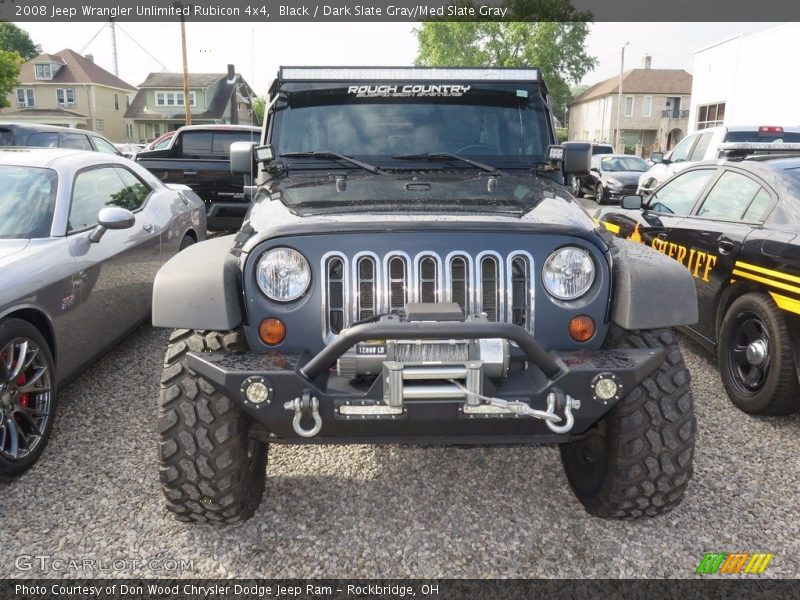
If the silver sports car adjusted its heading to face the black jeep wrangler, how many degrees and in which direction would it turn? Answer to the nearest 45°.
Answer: approximately 90° to its left

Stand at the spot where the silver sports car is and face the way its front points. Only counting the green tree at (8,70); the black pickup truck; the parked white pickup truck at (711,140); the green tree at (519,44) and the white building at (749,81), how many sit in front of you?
0

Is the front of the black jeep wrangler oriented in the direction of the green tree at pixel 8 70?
no

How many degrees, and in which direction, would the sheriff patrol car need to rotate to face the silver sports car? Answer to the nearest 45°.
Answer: approximately 90° to its left

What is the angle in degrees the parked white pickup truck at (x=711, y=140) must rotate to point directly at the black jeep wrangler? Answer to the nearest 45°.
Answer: approximately 135° to its left

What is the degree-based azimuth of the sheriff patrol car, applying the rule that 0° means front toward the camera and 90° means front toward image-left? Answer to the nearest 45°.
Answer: approximately 135°

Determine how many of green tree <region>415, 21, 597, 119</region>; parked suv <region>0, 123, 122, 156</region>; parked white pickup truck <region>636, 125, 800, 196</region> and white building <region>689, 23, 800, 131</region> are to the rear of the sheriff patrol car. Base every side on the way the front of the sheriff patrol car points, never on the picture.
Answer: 0

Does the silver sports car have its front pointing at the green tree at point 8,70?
no

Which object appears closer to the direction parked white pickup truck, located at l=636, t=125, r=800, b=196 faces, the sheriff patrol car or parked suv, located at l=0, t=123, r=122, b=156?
the parked suv

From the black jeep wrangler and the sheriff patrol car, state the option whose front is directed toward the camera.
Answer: the black jeep wrangler

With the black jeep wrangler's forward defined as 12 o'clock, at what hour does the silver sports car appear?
The silver sports car is roughly at 4 o'clock from the black jeep wrangler.

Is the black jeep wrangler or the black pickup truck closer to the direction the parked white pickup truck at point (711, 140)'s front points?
the black pickup truck

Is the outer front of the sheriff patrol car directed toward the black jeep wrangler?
no

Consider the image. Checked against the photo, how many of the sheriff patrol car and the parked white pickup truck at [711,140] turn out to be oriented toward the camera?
0

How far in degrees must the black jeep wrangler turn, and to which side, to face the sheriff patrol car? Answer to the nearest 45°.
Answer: approximately 135° to its left

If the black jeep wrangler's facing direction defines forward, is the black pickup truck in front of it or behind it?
behind

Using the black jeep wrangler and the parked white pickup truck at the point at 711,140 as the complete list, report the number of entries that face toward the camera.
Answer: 1

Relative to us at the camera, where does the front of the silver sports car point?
facing the viewer and to the left of the viewer

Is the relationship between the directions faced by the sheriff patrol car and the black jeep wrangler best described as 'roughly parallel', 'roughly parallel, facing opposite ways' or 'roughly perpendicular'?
roughly parallel, facing opposite ways

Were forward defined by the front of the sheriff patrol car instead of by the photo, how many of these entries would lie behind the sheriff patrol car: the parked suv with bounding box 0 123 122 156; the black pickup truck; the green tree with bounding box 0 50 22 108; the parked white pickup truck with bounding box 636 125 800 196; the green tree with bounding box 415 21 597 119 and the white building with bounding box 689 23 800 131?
0

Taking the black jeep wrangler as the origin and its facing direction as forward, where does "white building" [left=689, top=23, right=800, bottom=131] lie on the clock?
The white building is roughly at 7 o'clock from the black jeep wrangler.

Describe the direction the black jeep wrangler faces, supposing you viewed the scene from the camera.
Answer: facing the viewer
